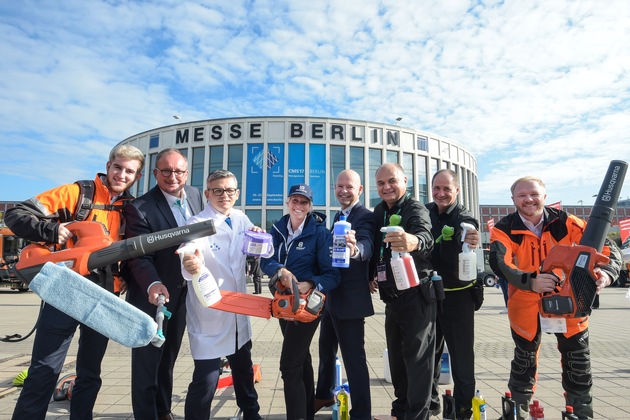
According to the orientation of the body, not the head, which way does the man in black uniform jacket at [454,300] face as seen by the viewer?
toward the camera

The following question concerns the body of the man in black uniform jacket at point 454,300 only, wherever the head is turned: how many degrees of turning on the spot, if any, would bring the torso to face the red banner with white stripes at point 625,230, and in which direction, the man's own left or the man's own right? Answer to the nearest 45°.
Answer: approximately 135° to the man's own left

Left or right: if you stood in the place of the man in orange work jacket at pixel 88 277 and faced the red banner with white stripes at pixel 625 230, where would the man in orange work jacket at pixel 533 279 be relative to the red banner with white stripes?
right

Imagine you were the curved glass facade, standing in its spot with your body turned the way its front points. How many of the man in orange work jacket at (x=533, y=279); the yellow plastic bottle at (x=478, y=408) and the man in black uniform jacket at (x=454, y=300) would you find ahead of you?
3

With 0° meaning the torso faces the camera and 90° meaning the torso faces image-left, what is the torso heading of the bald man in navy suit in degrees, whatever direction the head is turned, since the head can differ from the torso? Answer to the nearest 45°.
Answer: approximately 45°

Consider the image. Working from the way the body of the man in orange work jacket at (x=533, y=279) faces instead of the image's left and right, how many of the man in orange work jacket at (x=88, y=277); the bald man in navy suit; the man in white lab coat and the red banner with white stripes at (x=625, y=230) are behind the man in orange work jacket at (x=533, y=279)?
1

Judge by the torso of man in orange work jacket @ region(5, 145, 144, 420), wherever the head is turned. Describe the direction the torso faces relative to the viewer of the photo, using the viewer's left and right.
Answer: facing the viewer and to the right of the viewer

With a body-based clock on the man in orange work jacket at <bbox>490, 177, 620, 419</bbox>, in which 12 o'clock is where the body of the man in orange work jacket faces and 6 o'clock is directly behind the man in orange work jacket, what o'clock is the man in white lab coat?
The man in white lab coat is roughly at 2 o'clock from the man in orange work jacket.

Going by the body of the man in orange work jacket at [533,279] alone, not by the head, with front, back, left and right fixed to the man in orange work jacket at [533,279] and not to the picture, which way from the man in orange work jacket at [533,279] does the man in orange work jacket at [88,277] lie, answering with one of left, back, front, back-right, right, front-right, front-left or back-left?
front-right

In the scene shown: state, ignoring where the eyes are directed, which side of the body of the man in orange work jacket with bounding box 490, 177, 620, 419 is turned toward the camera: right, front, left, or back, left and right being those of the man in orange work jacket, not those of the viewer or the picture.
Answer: front

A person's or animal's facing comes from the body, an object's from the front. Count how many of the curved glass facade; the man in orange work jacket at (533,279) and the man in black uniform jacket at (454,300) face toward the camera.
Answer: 3

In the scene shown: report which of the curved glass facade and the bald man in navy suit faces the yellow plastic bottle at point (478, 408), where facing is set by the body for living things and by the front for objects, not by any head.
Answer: the curved glass facade

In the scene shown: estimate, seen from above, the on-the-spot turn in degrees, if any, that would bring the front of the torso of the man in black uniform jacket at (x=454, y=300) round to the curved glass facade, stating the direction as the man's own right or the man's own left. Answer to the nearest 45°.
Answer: approximately 135° to the man's own right

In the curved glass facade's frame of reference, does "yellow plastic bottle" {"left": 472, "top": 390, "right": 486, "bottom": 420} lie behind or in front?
in front

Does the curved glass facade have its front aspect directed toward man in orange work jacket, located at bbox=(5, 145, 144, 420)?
yes

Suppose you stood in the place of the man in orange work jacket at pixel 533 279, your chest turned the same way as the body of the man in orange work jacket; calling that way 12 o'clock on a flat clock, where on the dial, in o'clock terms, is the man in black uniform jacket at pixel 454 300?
The man in black uniform jacket is roughly at 3 o'clock from the man in orange work jacket.
